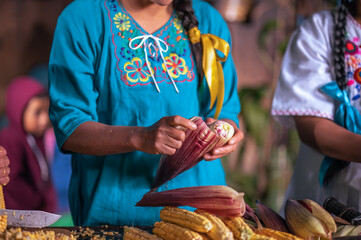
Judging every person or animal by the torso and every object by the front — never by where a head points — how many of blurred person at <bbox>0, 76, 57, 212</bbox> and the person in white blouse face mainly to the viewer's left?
0

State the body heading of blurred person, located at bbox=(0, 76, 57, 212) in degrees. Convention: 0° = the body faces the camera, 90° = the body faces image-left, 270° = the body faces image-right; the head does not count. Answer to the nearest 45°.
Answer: approximately 315°

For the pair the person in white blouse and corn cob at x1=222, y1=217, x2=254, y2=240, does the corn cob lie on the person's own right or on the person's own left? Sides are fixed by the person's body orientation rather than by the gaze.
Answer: on the person's own right

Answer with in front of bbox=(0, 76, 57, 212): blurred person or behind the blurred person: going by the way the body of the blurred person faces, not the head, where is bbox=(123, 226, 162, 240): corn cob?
in front

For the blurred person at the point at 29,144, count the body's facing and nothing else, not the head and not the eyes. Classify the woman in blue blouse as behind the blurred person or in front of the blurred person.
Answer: in front

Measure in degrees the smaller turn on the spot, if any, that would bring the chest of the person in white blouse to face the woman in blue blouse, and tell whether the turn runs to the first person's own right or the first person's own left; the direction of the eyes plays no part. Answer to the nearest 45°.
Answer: approximately 90° to the first person's own right

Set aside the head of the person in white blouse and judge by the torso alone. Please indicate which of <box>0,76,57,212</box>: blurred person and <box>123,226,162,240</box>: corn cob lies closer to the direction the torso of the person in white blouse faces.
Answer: the corn cob

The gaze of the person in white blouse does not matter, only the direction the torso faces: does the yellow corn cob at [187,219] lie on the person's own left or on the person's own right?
on the person's own right

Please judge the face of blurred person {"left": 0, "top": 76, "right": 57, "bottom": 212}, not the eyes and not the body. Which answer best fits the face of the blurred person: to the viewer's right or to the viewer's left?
to the viewer's right
